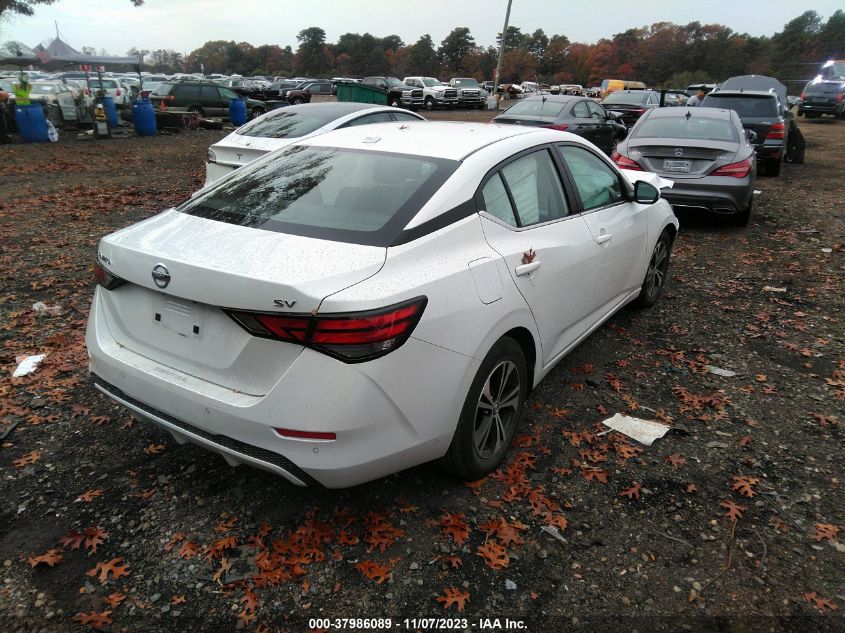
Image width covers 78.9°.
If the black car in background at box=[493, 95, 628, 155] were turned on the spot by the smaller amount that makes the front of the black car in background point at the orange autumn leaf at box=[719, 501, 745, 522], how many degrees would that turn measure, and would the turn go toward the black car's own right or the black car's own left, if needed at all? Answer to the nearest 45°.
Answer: approximately 135° to the black car's own right

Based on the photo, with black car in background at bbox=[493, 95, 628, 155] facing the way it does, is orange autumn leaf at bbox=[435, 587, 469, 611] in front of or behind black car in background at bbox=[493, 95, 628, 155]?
behind

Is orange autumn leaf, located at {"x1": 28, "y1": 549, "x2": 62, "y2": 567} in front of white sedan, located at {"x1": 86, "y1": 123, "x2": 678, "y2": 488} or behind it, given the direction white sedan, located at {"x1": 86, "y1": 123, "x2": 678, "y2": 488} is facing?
behind

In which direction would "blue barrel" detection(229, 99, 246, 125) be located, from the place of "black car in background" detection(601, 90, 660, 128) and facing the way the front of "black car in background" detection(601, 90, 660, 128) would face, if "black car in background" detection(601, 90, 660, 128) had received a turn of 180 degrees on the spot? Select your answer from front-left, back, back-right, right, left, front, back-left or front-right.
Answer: front-right

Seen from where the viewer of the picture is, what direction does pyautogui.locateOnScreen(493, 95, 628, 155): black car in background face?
facing away from the viewer and to the right of the viewer

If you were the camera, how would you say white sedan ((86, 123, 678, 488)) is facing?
facing away from the viewer and to the right of the viewer

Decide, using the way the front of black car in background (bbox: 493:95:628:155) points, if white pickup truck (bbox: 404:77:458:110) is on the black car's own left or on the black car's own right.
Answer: on the black car's own left

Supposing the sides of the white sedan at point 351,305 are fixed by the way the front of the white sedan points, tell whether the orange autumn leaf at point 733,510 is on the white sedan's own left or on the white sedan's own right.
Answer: on the white sedan's own right

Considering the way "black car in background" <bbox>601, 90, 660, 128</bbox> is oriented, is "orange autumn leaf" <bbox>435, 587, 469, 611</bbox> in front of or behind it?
behind

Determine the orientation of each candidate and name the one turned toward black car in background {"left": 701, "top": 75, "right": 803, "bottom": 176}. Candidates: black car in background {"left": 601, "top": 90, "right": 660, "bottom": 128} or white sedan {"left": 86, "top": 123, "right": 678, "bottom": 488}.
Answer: the white sedan

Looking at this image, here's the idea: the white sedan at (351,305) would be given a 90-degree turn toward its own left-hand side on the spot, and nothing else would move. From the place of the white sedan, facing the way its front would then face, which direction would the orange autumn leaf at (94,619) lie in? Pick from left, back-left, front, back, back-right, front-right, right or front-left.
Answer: left

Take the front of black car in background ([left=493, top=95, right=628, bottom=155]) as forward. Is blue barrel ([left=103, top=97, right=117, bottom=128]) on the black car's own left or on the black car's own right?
on the black car's own left
